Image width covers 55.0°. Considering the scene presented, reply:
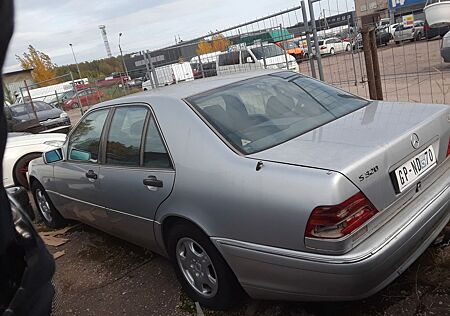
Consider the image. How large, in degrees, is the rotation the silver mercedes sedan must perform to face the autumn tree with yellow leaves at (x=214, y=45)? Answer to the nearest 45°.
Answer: approximately 45° to its right

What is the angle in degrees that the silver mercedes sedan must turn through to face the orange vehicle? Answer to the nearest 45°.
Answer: approximately 45° to its right

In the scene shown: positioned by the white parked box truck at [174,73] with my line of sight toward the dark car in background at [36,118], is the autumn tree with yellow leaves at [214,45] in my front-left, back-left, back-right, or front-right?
back-left

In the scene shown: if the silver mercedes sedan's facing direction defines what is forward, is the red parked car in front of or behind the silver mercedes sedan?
in front

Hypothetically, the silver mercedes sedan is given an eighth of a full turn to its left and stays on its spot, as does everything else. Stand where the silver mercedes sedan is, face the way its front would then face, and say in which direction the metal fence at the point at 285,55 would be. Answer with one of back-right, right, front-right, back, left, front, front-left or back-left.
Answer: right

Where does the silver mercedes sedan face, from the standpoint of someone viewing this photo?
facing away from the viewer and to the left of the viewer

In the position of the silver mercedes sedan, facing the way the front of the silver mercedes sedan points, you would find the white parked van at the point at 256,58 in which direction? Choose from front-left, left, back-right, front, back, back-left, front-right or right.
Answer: front-right

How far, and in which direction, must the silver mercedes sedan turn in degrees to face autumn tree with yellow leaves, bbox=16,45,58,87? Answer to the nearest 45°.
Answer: approximately 45° to its right

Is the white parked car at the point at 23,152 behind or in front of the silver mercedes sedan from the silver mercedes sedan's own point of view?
in front

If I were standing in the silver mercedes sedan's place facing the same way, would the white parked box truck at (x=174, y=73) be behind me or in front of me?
in front
